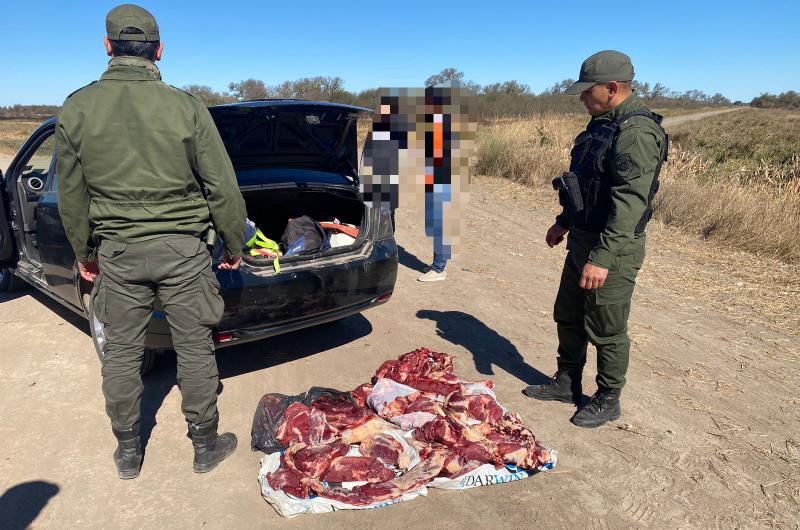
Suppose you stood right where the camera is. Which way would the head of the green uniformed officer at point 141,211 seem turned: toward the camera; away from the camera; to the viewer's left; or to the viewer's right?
away from the camera

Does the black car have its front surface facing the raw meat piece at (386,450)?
no

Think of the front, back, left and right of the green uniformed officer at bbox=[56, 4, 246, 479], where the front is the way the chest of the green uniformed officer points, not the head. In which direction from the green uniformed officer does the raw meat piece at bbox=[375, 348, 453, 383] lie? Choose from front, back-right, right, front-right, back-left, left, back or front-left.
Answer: right

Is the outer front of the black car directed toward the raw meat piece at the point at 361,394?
no

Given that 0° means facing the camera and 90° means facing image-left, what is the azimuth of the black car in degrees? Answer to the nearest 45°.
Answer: approximately 135°

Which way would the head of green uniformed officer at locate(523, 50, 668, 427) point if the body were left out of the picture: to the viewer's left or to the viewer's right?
to the viewer's left

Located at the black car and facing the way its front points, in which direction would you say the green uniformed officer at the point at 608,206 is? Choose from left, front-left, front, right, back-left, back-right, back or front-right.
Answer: back

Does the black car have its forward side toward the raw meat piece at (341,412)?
no

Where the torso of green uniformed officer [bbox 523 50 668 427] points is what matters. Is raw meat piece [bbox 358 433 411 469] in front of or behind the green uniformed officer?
in front

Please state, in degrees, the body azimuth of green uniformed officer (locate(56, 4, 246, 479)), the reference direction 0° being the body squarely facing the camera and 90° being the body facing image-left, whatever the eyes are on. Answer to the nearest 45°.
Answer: approximately 180°

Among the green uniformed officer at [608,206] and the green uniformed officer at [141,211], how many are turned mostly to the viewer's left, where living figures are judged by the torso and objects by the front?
1

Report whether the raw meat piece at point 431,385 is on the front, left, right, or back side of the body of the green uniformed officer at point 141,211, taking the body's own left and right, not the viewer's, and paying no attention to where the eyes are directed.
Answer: right

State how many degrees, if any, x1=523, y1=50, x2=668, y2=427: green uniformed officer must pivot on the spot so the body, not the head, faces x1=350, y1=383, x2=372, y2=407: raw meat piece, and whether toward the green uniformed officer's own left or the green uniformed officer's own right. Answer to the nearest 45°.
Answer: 0° — they already face it

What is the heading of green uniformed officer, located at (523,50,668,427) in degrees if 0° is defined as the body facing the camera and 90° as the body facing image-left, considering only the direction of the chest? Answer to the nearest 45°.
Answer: approximately 90°
